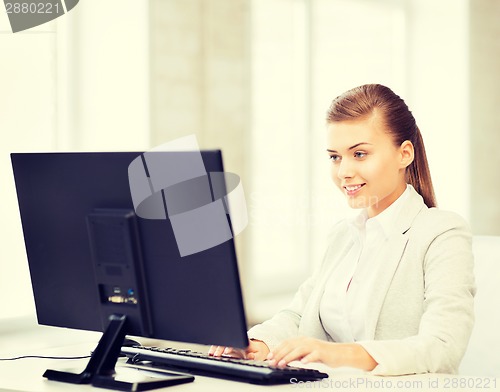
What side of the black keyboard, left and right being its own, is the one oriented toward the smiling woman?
front

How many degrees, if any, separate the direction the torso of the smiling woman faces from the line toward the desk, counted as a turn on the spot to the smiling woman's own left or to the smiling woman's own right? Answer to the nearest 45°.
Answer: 0° — they already face it

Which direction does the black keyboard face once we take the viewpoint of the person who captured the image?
facing away from the viewer and to the right of the viewer

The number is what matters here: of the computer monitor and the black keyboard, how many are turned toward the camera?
0

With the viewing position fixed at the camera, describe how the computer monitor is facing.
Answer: facing away from the viewer and to the right of the viewer

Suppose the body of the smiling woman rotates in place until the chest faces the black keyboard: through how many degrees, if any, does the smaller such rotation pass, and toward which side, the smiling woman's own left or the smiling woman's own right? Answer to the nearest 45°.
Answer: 0° — they already face it

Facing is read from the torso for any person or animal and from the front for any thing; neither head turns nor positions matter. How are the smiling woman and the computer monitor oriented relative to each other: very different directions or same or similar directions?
very different directions

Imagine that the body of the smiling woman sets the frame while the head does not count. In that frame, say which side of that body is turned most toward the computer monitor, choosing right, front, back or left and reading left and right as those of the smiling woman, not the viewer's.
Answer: front

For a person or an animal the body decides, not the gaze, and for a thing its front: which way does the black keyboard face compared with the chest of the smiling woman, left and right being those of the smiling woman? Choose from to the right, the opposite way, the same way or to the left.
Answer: the opposite way
